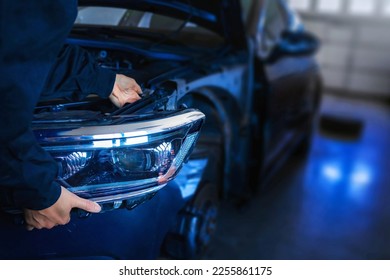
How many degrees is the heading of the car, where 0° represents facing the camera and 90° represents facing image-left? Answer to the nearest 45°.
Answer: approximately 45°

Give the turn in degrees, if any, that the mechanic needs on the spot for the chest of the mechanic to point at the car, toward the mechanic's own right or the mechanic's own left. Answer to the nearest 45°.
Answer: approximately 45° to the mechanic's own left

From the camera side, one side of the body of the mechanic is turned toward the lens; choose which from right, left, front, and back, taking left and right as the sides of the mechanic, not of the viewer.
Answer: right

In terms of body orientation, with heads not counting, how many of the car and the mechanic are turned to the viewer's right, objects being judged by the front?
1
